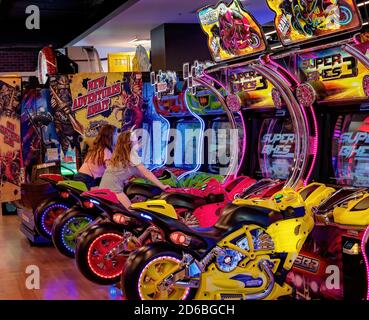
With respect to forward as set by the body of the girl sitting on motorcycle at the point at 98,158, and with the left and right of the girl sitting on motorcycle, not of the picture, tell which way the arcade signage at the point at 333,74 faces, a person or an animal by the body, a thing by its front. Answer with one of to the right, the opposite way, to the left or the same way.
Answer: the opposite way

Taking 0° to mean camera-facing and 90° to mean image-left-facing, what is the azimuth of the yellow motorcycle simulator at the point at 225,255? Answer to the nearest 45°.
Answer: approximately 225°

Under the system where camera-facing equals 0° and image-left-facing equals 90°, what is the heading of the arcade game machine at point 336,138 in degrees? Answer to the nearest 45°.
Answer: approximately 45°

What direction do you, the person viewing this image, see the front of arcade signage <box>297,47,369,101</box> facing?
facing the viewer and to the left of the viewer

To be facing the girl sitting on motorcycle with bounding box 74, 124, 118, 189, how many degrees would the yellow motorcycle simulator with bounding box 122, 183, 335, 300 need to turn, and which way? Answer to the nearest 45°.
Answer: approximately 90° to its left

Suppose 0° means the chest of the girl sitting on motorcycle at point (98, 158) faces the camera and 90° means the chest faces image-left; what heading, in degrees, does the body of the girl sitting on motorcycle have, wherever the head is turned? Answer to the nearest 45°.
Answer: approximately 225°

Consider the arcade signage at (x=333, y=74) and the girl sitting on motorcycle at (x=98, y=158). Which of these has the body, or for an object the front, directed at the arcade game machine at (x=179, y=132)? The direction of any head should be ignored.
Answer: the girl sitting on motorcycle

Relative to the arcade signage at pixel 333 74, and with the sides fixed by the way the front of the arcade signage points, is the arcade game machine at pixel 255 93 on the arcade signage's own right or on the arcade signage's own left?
on the arcade signage's own right

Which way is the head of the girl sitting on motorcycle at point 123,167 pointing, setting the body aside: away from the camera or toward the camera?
away from the camera

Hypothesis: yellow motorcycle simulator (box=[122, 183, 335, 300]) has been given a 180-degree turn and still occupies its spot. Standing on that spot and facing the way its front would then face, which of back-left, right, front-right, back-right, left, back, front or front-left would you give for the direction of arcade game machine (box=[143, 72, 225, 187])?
back-right

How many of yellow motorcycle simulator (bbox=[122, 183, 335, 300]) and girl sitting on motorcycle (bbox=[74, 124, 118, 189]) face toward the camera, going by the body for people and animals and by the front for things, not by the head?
0

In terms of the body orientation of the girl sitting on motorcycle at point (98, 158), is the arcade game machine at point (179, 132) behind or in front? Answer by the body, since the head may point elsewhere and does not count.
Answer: in front

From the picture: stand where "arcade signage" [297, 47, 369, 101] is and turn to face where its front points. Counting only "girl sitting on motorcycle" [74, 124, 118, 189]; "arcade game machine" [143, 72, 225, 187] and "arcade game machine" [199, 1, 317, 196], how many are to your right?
3
